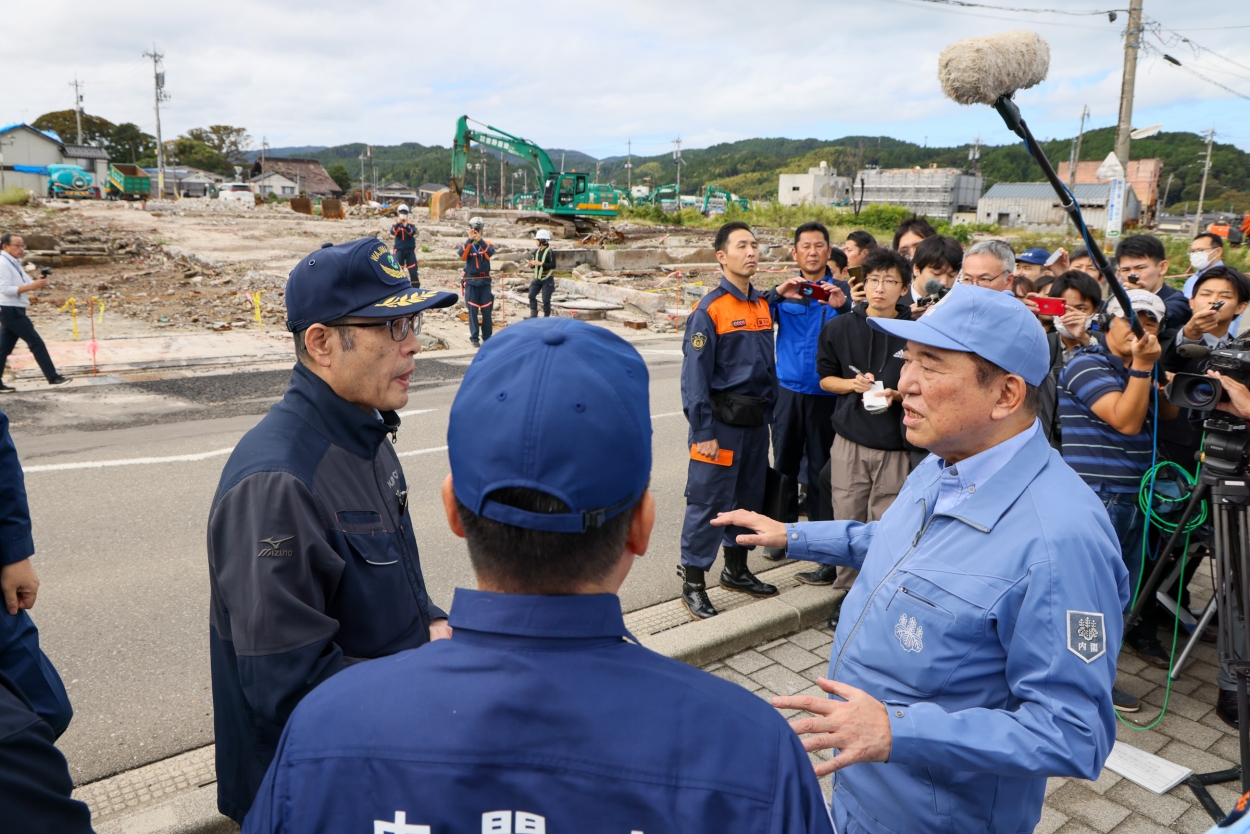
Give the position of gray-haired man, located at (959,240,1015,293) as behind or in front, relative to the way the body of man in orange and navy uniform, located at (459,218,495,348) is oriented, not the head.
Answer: in front

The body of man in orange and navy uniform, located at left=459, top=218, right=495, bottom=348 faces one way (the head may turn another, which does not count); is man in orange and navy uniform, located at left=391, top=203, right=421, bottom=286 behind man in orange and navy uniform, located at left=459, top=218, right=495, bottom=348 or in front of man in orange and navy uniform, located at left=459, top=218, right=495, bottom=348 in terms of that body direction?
behind

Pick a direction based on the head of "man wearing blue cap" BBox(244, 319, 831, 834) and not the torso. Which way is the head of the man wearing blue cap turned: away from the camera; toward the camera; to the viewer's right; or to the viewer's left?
away from the camera

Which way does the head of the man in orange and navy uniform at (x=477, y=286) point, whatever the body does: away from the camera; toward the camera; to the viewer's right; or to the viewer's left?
toward the camera

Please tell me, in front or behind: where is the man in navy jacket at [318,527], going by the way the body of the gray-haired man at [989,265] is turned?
in front

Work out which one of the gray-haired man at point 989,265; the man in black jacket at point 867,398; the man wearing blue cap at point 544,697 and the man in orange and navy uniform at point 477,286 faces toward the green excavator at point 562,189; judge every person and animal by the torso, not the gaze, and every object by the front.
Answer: the man wearing blue cap

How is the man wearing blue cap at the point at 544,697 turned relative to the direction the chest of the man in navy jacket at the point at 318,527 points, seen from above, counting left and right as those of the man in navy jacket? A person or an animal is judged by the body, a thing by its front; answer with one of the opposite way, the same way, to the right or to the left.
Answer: to the left

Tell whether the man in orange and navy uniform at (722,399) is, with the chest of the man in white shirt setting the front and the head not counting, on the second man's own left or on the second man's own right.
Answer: on the second man's own right

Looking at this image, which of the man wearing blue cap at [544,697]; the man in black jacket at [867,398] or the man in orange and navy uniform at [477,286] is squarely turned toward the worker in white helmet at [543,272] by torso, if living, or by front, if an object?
the man wearing blue cap

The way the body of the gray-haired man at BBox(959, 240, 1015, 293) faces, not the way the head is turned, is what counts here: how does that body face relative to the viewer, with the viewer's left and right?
facing the viewer and to the left of the viewer

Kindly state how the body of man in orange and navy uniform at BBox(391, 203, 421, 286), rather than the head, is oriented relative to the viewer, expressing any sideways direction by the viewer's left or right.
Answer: facing the viewer

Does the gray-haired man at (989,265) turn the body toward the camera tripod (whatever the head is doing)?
no

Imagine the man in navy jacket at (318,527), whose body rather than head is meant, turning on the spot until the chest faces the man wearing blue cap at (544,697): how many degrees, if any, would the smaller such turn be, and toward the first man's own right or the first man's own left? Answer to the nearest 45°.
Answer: approximately 90° to the first man's own right

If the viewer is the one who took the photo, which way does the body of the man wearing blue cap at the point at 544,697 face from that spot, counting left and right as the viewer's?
facing away from the viewer

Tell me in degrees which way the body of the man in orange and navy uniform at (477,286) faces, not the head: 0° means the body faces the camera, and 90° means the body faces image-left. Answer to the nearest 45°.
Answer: approximately 0°

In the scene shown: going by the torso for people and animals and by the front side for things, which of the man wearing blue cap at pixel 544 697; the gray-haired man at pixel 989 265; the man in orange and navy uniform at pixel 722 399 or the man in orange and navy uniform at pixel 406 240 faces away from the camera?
the man wearing blue cap
